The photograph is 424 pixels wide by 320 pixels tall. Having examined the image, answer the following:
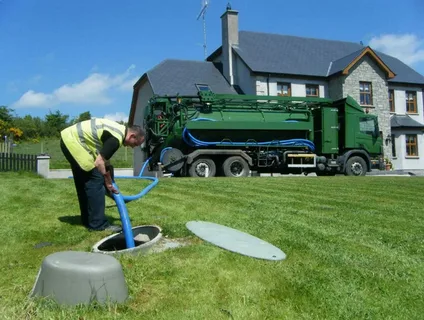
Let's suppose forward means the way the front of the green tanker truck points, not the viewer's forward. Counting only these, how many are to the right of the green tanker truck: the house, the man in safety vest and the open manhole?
2

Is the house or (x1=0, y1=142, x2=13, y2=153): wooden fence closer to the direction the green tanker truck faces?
the house

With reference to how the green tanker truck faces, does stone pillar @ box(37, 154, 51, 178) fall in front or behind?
behind

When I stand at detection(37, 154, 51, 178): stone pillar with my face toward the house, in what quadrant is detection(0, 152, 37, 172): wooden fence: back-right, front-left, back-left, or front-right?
back-left

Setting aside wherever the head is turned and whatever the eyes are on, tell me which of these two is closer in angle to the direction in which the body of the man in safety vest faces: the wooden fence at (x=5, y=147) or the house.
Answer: the house

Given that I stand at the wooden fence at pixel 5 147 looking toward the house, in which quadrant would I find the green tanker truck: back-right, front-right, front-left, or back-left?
front-right

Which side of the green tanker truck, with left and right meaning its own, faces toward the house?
left

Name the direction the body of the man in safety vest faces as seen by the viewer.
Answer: to the viewer's right

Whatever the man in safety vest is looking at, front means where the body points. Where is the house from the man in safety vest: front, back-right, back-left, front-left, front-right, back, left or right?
front-left

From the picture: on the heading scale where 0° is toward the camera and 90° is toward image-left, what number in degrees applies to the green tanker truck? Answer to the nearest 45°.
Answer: approximately 270°

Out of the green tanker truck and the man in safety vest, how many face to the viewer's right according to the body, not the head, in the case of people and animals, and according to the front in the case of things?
2

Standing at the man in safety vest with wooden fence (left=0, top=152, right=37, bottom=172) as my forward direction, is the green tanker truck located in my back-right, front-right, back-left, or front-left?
front-right

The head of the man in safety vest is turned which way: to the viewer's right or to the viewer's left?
to the viewer's right

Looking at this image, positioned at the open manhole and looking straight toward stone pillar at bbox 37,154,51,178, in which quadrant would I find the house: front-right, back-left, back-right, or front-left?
front-right

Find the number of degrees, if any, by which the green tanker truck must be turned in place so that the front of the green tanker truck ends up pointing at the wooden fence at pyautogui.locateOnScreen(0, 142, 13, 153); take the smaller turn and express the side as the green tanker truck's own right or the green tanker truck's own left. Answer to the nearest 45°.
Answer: approximately 180°
